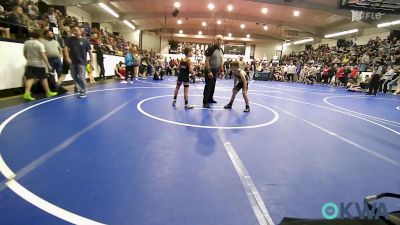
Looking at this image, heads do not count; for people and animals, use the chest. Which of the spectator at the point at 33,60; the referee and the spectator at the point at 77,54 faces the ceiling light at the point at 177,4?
the spectator at the point at 33,60

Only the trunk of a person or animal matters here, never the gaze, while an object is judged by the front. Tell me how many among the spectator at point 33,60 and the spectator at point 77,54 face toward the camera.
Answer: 1

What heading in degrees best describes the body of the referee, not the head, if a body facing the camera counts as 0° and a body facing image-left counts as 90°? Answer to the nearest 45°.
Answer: approximately 315°

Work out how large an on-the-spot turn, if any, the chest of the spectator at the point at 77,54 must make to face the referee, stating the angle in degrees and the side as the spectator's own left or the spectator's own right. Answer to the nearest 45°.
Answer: approximately 45° to the spectator's own left

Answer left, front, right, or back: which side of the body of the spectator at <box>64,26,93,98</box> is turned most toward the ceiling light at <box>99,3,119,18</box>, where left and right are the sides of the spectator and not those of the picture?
back

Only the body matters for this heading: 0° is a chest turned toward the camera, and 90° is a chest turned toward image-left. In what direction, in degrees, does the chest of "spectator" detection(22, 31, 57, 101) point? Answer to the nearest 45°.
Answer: approximately 225°

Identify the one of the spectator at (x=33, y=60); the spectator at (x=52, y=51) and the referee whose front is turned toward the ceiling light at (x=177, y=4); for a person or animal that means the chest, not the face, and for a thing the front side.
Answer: the spectator at (x=33, y=60)

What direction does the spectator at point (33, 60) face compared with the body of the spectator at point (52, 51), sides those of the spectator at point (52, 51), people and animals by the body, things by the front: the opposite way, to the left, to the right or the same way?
to the left
